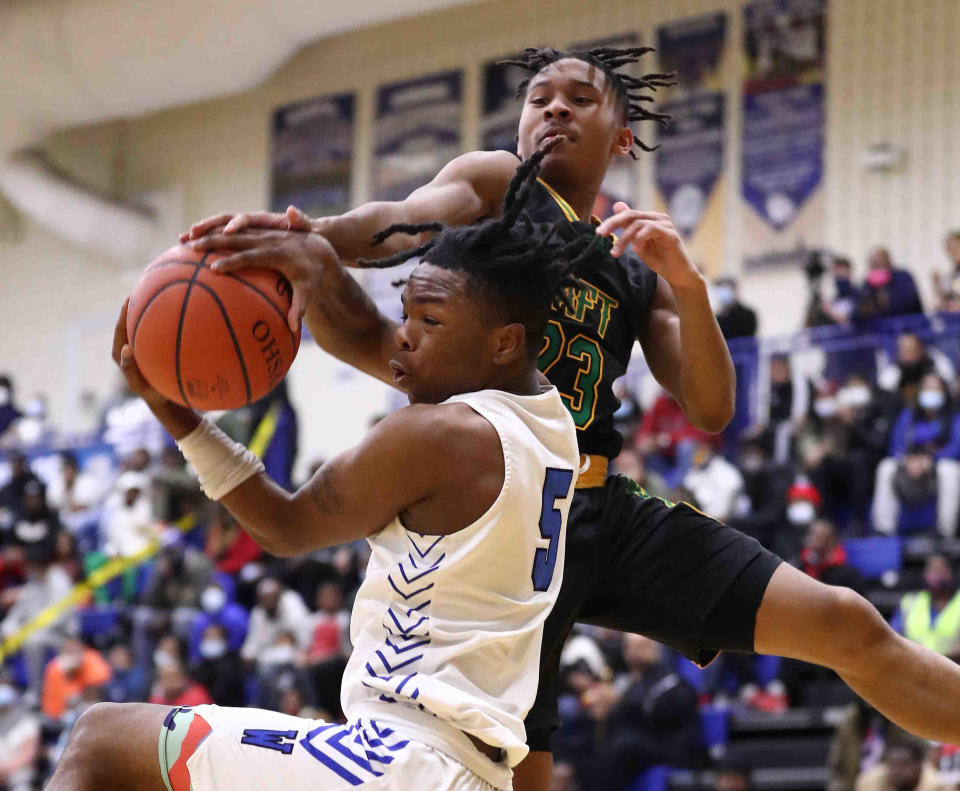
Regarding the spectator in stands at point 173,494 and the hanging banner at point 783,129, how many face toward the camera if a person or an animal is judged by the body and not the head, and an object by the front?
2

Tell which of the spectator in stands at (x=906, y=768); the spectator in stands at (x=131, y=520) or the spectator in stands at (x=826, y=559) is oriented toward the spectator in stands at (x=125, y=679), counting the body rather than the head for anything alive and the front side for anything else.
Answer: the spectator in stands at (x=131, y=520)

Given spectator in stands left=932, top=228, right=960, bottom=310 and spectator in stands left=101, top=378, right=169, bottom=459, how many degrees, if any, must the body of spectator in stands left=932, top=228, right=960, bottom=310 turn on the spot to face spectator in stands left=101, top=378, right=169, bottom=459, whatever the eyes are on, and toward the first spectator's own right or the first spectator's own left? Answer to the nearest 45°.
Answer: approximately 90° to the first spectator's own right

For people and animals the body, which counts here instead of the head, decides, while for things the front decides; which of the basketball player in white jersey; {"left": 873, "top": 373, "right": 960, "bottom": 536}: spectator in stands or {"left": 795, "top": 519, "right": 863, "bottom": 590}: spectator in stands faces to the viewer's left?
the basketball player in white jersey

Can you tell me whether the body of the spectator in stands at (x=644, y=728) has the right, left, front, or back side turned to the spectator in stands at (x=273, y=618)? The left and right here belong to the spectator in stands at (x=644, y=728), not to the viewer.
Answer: right

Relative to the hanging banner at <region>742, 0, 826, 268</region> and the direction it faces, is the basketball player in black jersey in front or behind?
in front

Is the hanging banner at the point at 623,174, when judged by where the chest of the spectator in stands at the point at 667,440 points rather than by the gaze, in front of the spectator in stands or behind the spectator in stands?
behind

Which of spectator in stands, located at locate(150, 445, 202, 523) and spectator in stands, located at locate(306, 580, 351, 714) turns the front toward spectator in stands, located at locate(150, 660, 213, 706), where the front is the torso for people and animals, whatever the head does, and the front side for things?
spectator in stands, located at locate(150, 445, 202, 523)

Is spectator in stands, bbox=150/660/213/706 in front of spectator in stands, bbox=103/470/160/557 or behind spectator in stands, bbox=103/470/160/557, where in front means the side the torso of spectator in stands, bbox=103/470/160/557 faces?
in front

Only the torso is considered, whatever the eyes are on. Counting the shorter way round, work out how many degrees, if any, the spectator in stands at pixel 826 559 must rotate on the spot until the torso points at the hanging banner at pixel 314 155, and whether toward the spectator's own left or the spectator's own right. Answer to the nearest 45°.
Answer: approximately 135° to the spectator's own right

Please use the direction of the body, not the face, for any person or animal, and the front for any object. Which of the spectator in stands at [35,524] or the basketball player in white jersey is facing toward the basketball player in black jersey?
the spectator in stands

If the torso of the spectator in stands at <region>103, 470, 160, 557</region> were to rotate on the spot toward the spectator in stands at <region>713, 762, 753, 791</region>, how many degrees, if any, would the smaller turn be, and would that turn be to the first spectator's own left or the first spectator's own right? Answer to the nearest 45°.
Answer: approximately 45° to the first spectator's own left
